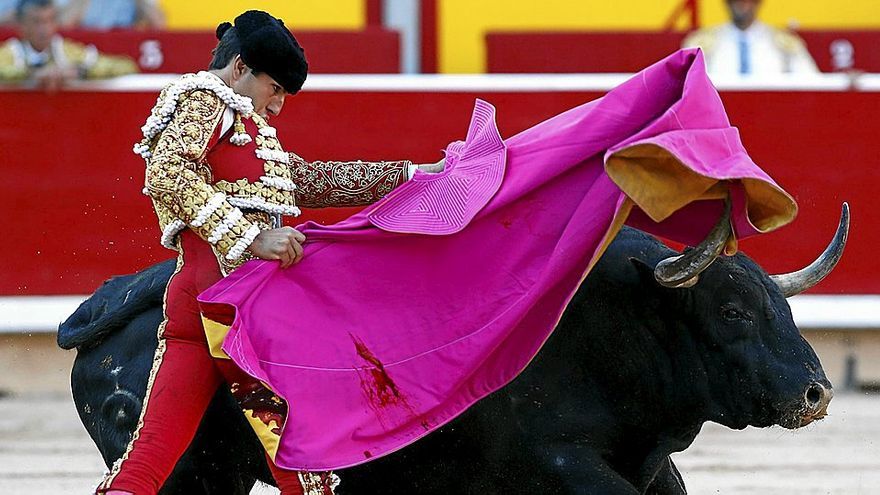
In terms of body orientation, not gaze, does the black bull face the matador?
no

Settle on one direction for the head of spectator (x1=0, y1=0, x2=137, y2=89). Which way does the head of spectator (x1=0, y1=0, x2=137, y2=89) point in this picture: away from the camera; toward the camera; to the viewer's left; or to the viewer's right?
toward the camera

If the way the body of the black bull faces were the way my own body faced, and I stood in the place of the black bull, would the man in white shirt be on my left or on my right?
on my left

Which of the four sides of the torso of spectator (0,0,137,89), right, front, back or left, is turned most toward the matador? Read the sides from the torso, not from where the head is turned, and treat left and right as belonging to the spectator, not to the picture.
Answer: front

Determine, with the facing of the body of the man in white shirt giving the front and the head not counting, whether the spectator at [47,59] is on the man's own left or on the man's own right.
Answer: on the man's own right

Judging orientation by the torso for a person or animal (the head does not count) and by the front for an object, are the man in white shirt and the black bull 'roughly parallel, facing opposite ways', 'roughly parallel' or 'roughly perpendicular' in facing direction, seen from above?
roughly perpendicular

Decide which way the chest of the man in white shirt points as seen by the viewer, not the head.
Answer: toward the camera

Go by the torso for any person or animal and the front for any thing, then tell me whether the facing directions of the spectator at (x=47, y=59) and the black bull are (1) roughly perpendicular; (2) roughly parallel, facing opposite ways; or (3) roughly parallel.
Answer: roughly perpendicular

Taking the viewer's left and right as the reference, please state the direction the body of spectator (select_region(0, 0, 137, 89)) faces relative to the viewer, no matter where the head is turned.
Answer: facing the viewer

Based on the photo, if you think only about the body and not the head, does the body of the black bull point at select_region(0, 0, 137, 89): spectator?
no

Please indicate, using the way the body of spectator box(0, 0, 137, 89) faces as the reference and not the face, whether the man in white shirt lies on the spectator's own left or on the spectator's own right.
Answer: on the spectator's own left

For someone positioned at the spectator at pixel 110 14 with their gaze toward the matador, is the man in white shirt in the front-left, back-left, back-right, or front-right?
front-left

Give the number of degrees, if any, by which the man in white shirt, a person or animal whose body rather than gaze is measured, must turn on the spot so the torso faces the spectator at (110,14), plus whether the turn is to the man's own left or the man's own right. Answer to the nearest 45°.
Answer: approximately 90° to the man's own right

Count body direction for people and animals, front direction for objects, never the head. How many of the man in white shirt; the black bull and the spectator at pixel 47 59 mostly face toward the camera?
2

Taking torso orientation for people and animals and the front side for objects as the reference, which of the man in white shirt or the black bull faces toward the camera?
the man in white shirt

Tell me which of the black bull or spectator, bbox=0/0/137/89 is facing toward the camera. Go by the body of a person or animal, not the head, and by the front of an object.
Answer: the spectator

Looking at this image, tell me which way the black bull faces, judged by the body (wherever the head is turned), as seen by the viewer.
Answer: to the viewer's right
